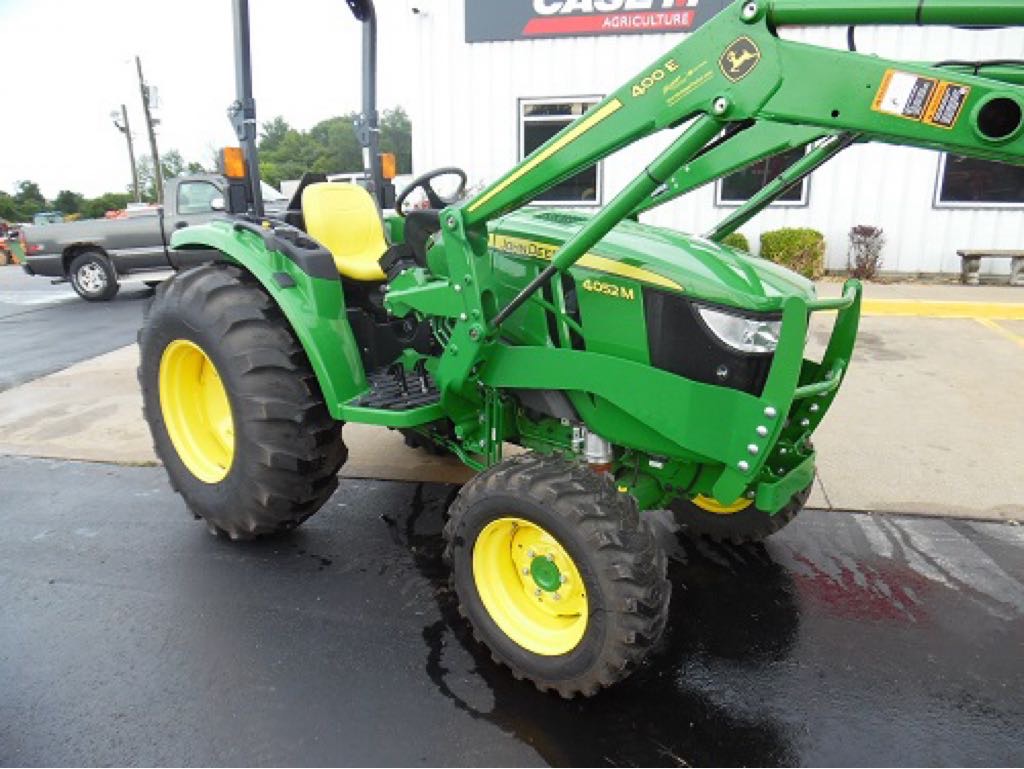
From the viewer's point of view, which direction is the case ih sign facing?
toward the camera

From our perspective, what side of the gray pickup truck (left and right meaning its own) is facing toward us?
right

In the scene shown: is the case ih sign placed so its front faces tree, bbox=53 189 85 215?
no

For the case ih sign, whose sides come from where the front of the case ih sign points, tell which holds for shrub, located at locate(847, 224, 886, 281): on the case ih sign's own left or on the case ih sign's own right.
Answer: on the case ih sign's own left

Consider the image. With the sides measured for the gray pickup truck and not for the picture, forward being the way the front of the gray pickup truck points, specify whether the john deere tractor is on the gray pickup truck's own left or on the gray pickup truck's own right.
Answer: on the gray pickup truck's own right

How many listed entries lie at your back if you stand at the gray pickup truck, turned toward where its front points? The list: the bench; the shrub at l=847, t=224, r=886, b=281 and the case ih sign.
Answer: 0

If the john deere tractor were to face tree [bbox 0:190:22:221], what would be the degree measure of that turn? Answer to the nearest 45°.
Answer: approximately 180°

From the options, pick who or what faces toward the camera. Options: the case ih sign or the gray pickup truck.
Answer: the case ih sign

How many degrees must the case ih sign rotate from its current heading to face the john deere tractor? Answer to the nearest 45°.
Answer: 0° — it already faces it

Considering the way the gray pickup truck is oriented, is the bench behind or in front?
in front

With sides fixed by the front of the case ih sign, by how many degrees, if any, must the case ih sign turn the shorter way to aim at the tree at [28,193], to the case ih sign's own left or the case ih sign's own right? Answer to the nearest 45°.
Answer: approximately 135° to the case ih sign's own right

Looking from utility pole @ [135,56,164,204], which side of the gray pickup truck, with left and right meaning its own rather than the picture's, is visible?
left

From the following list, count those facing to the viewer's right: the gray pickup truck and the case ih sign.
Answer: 1

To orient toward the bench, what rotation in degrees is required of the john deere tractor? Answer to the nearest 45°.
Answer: approximately 90° to its left

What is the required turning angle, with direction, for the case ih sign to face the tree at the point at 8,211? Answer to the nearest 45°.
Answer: approximately 135° to its right

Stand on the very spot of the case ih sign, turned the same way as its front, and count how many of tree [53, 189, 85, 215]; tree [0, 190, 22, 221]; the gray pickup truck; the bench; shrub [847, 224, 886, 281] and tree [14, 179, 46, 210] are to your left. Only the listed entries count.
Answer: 2
